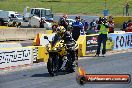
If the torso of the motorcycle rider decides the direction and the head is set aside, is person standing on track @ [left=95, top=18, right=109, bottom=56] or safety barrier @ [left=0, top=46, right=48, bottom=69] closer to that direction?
the safety barrier

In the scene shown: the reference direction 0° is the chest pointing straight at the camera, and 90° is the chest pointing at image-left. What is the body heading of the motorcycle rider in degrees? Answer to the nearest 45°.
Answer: approximately 45°

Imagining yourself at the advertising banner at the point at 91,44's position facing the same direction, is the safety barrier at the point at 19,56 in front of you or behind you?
in front

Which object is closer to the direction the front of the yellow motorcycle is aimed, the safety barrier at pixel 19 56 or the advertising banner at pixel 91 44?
the safety barrier

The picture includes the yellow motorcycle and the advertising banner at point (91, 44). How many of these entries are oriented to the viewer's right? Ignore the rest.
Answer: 0

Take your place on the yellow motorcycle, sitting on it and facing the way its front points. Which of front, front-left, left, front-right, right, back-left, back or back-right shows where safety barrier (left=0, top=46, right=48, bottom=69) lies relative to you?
right

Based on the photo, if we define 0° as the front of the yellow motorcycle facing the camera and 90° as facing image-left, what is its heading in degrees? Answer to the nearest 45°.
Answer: approximately 45°

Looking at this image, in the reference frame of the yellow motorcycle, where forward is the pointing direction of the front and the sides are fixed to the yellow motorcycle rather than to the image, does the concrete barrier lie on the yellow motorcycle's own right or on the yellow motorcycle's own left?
on the yellow motorcycle's own right

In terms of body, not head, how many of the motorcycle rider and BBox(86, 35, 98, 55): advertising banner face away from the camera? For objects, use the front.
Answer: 0

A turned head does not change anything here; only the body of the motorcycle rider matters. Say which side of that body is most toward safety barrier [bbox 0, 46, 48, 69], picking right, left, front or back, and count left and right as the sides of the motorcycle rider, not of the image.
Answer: right
